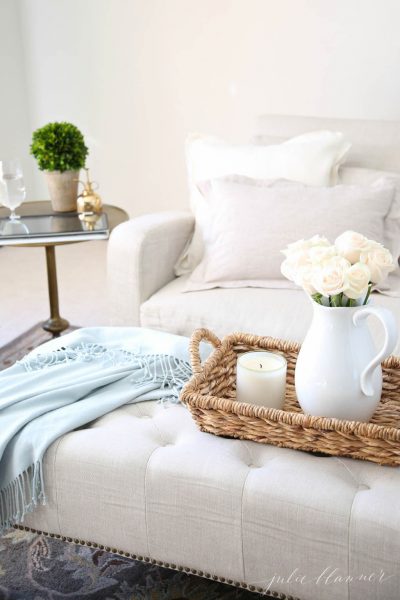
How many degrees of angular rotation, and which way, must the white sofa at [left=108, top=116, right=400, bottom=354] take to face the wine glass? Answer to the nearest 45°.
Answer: approximately 135° to its right

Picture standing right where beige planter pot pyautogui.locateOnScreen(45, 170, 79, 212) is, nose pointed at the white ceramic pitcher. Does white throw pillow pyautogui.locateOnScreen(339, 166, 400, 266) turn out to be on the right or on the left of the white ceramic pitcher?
left

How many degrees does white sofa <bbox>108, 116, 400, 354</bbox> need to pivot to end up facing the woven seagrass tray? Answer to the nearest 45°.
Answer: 0° — it already faces it

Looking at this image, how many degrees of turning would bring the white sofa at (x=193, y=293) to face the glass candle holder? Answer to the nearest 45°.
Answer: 0° — it already faces it

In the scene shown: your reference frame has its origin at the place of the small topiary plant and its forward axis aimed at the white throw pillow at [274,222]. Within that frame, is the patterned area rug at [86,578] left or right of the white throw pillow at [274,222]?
right

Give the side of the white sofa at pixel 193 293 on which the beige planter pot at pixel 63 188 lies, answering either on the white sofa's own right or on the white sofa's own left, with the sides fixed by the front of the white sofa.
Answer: on the white sofa's own right

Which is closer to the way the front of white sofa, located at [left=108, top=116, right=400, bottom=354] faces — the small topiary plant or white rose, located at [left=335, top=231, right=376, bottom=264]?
the white rose

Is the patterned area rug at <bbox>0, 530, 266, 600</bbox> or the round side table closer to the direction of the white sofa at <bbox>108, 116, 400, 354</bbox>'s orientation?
the patterned area rug

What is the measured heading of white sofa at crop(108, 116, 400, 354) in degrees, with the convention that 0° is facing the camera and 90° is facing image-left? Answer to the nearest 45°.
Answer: approximately 0°
